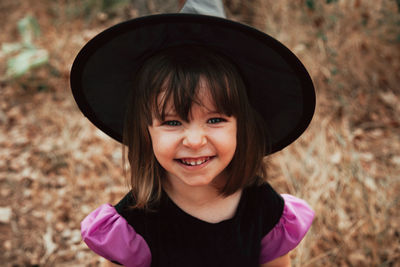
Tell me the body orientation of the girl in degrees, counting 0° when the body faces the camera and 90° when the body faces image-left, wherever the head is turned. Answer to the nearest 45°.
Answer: approximately 0°
